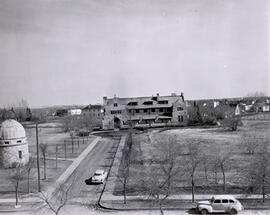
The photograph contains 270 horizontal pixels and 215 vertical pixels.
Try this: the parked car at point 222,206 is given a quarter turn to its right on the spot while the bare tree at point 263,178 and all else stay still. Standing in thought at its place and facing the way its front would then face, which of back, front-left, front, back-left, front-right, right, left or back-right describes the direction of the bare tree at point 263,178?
front-right

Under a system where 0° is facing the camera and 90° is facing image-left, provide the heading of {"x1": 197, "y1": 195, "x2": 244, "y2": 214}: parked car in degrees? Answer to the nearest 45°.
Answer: approximately 90°

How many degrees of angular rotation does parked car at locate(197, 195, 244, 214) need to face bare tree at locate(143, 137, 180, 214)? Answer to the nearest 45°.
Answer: approximately 45° to its right

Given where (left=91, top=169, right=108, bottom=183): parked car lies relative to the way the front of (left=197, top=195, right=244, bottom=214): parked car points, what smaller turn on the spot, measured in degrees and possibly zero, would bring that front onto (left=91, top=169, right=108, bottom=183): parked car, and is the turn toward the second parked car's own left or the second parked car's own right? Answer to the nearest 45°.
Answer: approximately 45° to the second parked car's own right

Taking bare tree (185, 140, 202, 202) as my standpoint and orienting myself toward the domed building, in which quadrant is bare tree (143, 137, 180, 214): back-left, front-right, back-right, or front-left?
front-left

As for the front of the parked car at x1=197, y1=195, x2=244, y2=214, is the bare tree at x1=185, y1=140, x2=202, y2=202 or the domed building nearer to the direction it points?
the domed building

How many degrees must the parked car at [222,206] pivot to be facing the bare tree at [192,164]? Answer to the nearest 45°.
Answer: approximately 90° to its right

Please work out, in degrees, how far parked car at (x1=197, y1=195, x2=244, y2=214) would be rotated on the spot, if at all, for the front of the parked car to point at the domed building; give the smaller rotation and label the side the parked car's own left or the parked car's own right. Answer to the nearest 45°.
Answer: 0° — it already faces it

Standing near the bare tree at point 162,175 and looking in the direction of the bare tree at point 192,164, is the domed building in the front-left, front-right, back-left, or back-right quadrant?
back-left
